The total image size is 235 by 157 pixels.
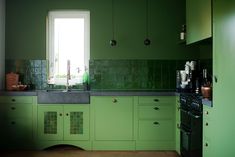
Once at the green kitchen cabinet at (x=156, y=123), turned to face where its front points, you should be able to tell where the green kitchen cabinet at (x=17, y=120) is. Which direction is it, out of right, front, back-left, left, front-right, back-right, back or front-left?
right

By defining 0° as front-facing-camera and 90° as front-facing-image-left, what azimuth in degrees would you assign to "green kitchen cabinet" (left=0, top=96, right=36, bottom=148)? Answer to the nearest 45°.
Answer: approximately 0°

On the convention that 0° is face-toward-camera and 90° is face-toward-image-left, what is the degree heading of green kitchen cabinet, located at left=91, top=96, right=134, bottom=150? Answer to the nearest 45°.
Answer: approximately 0°

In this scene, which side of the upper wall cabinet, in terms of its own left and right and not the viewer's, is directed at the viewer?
left

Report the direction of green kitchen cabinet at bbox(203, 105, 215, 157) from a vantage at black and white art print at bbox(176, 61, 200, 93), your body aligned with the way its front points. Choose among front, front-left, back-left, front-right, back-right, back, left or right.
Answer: front-left

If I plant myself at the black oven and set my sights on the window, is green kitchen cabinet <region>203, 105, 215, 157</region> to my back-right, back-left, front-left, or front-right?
back-left
